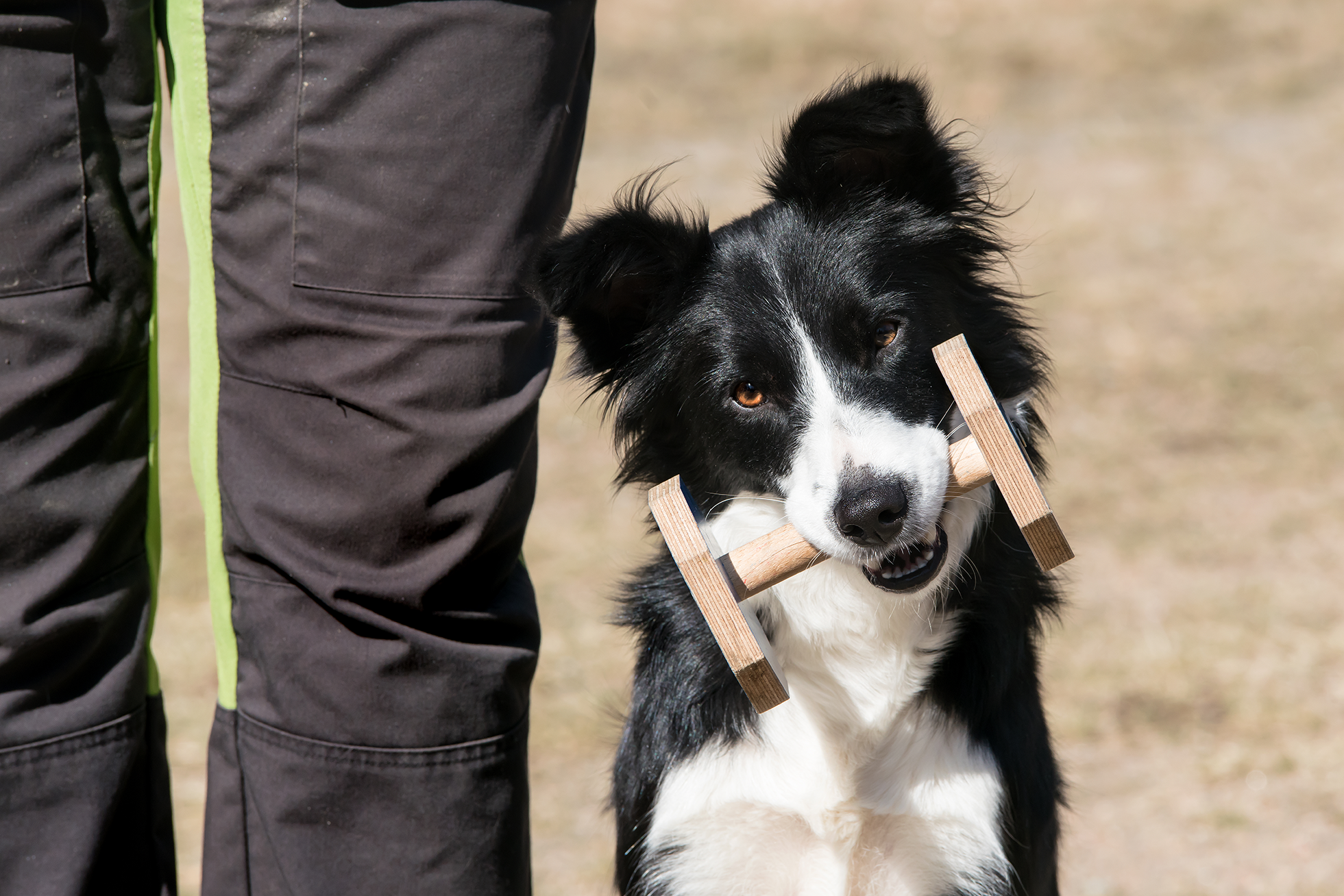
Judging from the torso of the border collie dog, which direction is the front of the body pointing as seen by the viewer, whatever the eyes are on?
toward the camera
